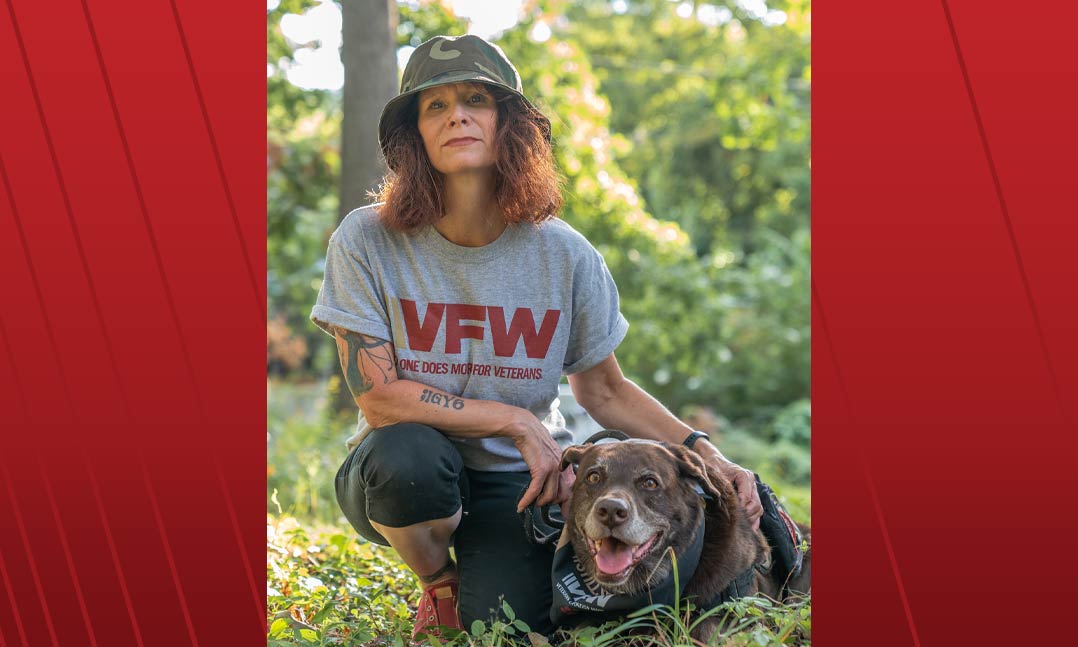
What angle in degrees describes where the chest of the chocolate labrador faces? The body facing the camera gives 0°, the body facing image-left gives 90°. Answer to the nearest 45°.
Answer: approximately 45°

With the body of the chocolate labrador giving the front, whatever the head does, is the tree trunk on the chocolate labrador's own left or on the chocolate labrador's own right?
on the chocolate labrador's own right
